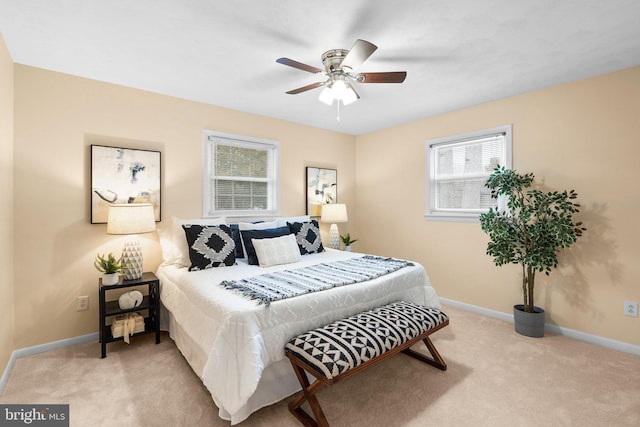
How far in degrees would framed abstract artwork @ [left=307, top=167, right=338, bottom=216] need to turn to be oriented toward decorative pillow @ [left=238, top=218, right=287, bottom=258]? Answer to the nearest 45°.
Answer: approximately 90° to its right

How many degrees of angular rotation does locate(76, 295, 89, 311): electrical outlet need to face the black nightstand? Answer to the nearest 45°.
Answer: approximately 45° to its left

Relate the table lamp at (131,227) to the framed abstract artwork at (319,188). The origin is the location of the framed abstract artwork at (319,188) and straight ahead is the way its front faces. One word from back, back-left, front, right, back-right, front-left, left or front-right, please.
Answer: right

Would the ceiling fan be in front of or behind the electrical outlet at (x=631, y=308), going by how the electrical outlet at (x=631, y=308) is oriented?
in front

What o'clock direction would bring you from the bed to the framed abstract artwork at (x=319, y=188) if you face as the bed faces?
The framed abstract artwork is roughly at 8 o'clock from the bed.

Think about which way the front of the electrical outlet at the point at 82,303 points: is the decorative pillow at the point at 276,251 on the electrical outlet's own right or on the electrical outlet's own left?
on the electrical outlet's own left

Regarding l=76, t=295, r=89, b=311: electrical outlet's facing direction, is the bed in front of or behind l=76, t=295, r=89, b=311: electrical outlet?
in front

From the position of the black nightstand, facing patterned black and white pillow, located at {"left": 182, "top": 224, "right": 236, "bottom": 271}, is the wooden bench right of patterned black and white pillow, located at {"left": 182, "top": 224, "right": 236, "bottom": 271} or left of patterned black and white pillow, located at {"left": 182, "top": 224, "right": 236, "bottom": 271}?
right

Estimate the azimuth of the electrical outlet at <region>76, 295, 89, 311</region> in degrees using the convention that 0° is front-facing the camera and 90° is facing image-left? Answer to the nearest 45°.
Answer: approximately 0°

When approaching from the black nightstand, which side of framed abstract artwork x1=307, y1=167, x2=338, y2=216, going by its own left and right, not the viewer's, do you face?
right

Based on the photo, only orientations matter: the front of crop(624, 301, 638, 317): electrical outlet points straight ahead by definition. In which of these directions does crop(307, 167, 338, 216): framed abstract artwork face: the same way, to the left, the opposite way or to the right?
to the left

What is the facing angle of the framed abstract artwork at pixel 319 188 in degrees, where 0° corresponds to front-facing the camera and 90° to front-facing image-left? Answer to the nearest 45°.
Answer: approximately 315°

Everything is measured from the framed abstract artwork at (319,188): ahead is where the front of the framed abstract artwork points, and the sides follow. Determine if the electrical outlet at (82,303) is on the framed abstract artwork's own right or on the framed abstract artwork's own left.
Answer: on the framed abstract artwork's own right
